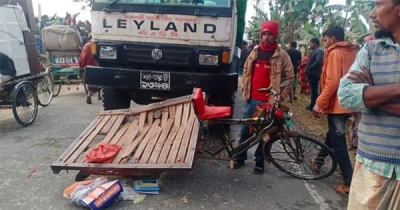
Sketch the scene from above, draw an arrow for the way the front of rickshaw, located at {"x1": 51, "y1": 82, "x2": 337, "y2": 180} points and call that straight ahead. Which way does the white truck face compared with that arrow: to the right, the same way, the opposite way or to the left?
to the right

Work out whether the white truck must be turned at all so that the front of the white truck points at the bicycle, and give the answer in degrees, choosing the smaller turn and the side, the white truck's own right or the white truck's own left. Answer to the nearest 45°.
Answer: approximately 45° to the white truck's own left

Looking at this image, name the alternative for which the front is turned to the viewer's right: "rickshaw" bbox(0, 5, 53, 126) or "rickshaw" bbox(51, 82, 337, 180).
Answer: "rickshaw" bbox(51, 82, 337, 180)

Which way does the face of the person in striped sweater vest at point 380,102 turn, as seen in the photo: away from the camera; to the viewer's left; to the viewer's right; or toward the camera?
to the viewer's left

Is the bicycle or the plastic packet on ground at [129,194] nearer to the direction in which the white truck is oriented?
the plastic packet on ground

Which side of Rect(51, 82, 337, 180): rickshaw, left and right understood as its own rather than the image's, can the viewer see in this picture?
right

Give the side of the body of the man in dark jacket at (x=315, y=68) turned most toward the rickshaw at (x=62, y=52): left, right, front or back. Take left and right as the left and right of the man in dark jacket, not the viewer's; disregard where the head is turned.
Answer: front

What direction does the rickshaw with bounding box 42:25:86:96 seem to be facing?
away from the camera

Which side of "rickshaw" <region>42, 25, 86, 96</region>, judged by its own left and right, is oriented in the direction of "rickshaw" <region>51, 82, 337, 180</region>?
back

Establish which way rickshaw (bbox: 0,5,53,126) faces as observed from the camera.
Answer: facing away from the viewer and to the left of the viewer

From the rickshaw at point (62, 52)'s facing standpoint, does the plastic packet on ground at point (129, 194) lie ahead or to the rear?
to the rear

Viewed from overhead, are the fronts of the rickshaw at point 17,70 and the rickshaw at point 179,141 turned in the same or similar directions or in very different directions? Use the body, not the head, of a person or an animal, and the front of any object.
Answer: very different directions

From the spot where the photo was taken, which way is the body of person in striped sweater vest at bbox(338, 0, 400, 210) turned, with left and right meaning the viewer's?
facing the viewer and to the left of the viewer

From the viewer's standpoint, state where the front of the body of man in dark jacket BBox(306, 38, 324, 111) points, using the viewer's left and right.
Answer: facing to the left of the viewer

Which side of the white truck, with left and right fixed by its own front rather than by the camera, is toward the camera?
front

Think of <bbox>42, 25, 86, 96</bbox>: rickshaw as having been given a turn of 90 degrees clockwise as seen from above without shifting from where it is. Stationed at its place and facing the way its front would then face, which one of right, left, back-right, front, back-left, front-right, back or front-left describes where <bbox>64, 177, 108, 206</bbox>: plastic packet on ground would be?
right
